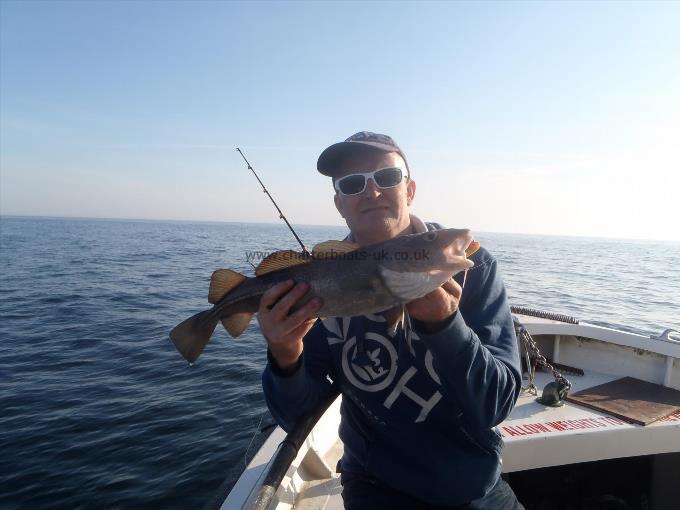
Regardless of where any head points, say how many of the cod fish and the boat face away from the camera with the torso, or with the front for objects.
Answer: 1

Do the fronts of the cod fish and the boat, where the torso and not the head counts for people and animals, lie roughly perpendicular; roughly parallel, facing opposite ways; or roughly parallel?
roughly perpendicular

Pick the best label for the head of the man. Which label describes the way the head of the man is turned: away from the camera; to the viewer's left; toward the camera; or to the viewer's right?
toward the camera

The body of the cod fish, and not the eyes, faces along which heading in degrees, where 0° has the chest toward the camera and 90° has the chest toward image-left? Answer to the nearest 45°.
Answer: approximately 270°

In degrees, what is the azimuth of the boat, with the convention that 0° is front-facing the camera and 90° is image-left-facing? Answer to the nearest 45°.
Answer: approximately 180°

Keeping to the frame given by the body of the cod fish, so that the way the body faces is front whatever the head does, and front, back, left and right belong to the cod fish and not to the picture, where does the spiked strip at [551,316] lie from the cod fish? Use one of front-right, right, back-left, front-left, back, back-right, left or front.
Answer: front-left
